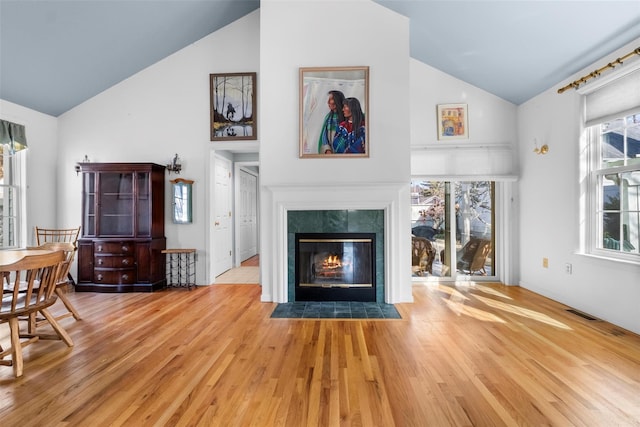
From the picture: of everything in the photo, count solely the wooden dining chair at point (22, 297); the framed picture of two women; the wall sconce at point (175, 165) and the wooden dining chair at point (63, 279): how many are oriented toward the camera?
2

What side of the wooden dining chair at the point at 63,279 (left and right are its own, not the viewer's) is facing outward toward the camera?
left

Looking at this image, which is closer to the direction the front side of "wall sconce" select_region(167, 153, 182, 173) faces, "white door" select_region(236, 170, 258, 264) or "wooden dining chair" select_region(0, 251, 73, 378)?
the wooden dining chair

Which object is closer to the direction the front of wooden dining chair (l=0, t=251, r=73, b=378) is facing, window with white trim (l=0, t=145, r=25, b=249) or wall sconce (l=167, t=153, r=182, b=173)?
the window with white trim

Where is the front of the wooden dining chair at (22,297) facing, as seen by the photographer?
facing away from the viewer and to the left of the viewer

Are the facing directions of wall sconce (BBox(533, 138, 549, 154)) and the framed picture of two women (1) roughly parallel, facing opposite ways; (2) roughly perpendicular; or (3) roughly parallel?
roughly perpendicular

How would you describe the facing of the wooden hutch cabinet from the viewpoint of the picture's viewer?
facing the viewer and to the left of the viewer

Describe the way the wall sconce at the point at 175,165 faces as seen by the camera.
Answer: facing the viewer

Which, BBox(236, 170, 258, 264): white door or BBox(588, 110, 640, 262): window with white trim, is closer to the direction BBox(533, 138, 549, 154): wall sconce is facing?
the white door

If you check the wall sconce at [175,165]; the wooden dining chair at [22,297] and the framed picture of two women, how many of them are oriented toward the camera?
2

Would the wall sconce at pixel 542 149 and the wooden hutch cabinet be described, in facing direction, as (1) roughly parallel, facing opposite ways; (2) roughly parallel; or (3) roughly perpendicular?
roughly perpendicular

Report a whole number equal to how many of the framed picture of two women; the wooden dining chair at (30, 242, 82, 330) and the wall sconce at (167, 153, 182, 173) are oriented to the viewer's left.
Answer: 1

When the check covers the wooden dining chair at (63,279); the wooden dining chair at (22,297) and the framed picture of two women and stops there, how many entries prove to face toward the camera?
1

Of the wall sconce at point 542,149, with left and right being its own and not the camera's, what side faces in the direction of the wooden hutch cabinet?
front

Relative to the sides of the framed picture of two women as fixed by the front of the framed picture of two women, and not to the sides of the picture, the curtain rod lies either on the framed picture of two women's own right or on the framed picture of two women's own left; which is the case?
on the framed picture of two women's own left
